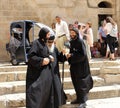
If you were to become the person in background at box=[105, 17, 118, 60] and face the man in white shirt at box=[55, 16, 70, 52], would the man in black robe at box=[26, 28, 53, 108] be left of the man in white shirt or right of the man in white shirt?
left

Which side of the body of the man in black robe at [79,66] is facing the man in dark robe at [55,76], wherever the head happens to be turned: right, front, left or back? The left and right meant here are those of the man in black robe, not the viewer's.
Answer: front

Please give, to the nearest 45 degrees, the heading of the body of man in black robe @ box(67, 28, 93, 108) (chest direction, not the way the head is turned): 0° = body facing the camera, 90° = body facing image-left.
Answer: approximately 45°

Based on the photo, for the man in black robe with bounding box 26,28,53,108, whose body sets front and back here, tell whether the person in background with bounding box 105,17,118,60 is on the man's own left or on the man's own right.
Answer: on the man's own left

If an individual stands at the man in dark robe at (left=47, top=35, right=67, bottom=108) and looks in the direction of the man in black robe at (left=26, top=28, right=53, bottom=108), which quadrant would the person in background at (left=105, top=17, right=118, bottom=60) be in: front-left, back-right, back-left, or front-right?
back-right

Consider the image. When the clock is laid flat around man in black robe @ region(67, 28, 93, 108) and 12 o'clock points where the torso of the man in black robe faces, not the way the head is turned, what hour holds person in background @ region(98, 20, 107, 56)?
The person in background is roughly at 5 o'clock from the man in black robe.

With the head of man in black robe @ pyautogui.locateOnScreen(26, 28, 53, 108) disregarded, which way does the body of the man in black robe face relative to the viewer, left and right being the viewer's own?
facing to the right of the viewer

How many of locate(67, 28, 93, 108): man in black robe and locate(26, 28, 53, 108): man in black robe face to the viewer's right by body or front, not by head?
1

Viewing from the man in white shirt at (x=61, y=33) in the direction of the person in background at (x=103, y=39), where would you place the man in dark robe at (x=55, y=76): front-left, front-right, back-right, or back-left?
back-right

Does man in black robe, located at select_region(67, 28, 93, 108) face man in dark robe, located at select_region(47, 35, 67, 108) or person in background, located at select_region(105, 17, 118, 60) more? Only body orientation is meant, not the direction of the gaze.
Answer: the man in dark robe
